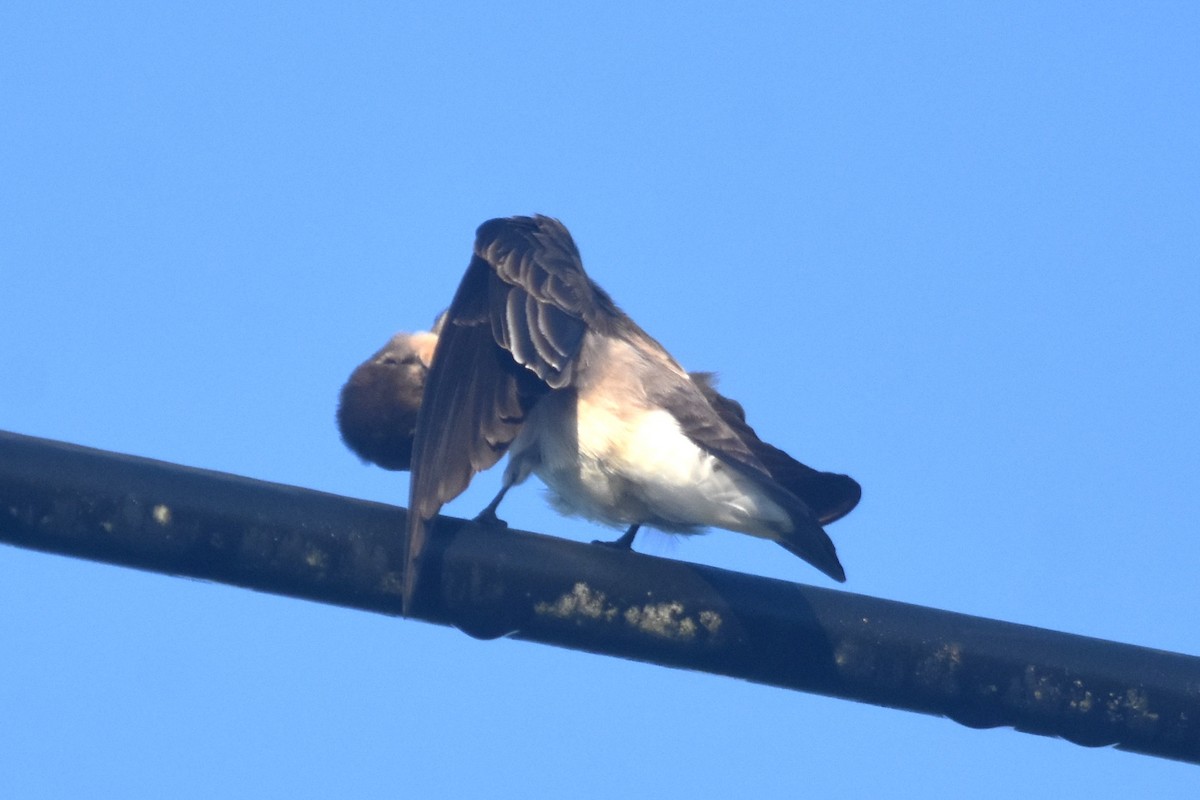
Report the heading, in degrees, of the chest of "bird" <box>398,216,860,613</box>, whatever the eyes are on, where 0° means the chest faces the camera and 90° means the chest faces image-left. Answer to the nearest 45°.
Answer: approximately 90°
